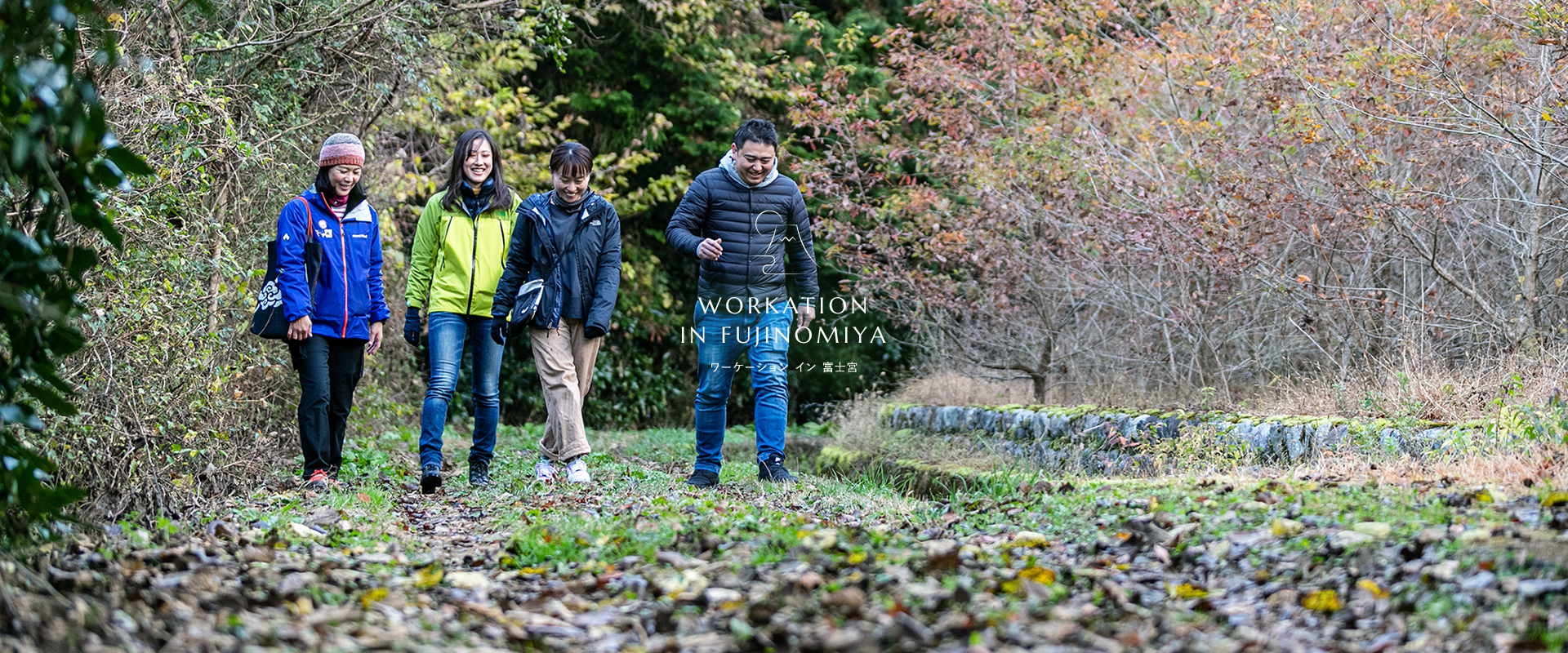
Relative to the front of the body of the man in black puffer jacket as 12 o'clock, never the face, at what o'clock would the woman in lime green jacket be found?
The woman in lime green jacket is roughly at 3 o'clock from the man in black puffer jacket.

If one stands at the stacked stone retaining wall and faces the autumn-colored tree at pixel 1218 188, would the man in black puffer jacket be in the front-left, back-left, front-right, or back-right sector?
back-left

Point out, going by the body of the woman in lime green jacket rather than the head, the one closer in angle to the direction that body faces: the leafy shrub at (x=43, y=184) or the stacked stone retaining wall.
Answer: the leafy shrub

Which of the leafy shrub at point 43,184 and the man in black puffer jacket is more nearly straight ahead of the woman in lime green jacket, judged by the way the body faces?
the leafy shrub

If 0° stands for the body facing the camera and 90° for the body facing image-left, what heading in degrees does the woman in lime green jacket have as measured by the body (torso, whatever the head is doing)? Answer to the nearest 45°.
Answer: approximately 0°

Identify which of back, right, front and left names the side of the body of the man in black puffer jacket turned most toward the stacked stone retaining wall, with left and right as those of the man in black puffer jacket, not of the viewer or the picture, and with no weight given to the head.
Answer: left

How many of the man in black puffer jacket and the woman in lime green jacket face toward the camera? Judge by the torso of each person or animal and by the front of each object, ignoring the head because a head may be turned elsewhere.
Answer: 2

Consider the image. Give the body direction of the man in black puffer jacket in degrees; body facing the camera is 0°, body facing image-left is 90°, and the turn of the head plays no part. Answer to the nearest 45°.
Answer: approximately 0°

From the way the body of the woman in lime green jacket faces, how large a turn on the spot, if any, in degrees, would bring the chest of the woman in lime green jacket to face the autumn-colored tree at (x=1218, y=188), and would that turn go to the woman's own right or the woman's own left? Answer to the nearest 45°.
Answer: approximately 90° to the woman's own left

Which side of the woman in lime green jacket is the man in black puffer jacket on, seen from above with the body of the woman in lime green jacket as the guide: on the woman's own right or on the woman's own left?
on the woman's own left

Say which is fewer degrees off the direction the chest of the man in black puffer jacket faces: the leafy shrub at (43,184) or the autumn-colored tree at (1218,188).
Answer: the leafy shrub

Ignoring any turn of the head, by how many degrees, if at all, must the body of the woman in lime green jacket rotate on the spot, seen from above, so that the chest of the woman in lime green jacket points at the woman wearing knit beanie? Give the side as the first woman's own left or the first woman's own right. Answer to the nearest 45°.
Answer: approximately 90° to the first woman's own right
